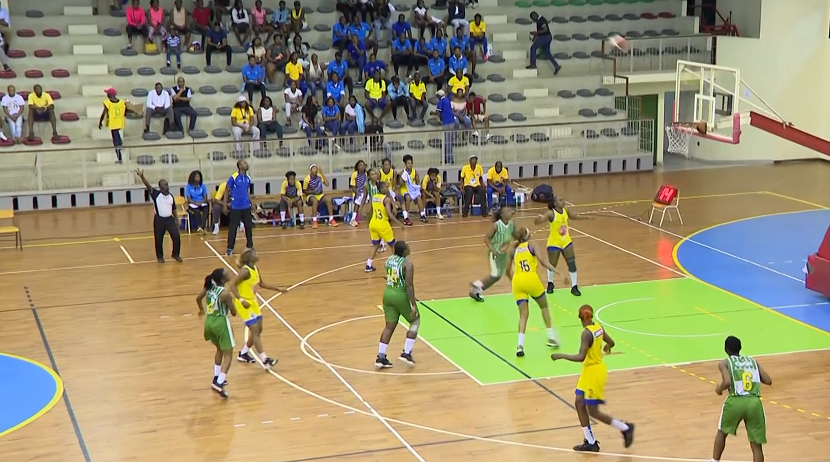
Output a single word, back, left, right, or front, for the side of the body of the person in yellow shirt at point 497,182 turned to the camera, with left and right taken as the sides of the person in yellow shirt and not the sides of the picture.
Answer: front

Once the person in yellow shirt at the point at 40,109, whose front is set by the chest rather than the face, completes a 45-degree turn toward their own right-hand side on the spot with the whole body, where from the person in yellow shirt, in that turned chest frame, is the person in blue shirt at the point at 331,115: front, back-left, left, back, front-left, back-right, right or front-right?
back-left

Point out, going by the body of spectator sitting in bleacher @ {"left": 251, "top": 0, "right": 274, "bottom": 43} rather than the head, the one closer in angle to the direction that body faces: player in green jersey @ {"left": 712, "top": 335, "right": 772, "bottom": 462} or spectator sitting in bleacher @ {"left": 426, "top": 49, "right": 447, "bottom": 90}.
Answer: the player in green jersey

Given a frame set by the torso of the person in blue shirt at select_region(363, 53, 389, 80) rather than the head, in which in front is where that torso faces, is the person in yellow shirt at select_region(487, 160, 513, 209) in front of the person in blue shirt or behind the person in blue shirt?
in front

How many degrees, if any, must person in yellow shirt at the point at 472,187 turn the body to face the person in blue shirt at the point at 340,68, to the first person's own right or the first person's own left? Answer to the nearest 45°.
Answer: approximately 135° to the first person's own right

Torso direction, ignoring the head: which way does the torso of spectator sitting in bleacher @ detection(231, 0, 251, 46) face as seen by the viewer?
toward the camera

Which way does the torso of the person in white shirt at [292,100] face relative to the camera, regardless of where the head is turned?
toward the camera

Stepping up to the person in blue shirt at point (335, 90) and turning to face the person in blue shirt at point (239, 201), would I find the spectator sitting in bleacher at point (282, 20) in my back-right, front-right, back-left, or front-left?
back-right

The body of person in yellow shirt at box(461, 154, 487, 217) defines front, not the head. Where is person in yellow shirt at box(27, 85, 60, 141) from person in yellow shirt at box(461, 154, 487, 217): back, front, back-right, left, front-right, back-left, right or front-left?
right

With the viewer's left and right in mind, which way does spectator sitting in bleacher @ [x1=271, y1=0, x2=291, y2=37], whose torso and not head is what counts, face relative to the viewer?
facing the viewer

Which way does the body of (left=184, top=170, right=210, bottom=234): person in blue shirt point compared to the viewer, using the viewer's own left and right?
facing the viewer and to the right of the viewer

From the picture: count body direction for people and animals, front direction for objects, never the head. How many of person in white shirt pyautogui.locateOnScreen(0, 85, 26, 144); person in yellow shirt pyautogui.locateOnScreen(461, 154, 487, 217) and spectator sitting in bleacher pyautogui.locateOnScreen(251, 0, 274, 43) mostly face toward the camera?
3

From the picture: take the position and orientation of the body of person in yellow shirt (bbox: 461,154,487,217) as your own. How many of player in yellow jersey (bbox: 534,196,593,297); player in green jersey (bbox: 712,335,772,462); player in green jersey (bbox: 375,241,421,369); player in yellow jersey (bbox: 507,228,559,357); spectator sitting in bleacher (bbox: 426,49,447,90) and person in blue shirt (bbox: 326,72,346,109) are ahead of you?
4

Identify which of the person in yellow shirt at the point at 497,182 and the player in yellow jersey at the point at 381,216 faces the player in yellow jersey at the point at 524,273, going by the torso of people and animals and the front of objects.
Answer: the person in yellow shirt
